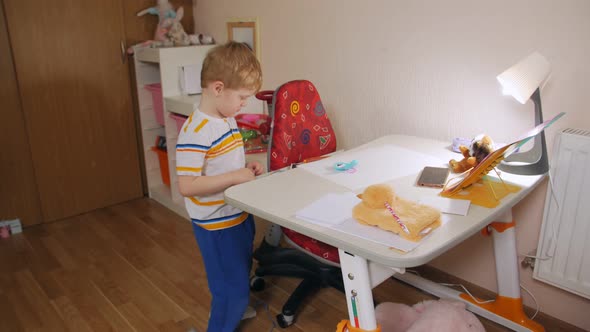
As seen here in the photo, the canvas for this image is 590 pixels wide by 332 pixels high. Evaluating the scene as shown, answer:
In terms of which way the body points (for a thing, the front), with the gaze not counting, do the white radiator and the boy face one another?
yes

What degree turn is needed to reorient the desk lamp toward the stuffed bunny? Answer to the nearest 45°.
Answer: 0° — it already faces it

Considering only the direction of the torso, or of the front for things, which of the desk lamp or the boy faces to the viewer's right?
the boy

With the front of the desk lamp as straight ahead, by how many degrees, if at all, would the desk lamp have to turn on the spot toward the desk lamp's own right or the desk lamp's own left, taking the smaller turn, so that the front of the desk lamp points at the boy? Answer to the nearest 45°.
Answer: approximately 45° to the desk lamp's own left

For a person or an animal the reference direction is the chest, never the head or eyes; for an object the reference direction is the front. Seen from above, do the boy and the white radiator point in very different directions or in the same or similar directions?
very different directions

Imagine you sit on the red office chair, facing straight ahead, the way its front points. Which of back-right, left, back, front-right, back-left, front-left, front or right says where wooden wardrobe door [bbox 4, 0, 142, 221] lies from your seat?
back

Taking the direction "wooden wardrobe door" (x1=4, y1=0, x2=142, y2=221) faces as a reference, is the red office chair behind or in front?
in front

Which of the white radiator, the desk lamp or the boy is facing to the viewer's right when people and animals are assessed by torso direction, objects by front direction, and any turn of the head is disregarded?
the boy

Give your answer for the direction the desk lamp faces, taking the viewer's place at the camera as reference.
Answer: facing to the left of the viewer

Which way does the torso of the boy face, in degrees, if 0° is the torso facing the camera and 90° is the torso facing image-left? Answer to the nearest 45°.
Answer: approximately 270°

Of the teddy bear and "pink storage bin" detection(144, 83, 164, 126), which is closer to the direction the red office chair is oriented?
the teddy bear

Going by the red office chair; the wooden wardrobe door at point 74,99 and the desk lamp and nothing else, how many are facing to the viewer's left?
1

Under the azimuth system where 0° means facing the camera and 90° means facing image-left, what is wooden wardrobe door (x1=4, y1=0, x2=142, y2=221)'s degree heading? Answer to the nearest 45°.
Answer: approximately 315°

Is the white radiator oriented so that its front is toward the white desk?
yes

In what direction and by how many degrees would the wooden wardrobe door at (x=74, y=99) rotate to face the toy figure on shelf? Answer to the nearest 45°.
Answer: approximately 45° to its left
